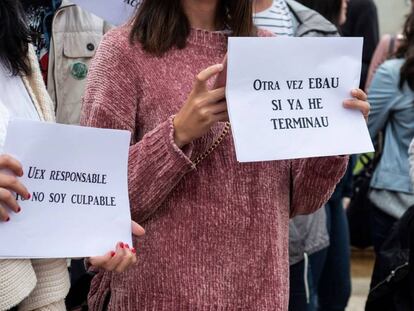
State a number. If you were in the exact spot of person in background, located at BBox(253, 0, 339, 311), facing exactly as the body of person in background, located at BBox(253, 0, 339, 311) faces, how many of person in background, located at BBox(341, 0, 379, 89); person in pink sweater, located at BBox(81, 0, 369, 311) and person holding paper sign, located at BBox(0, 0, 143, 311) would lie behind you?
1

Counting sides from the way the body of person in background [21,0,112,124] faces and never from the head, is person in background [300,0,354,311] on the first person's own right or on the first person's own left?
on the first person's own left

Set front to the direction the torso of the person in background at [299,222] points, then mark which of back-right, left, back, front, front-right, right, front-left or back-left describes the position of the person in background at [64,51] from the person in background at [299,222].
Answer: right

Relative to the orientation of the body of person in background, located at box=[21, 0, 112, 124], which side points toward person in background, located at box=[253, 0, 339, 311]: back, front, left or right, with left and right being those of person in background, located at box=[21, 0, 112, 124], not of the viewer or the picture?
left

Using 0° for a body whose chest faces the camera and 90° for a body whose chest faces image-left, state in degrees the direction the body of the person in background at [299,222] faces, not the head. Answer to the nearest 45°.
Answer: approximately 0°

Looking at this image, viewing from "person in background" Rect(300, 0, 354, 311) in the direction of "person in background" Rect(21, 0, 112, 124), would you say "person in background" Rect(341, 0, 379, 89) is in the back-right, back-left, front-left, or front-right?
back-right

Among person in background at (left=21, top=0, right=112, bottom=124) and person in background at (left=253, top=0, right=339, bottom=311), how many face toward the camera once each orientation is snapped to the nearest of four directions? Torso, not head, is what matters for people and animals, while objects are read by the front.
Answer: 2

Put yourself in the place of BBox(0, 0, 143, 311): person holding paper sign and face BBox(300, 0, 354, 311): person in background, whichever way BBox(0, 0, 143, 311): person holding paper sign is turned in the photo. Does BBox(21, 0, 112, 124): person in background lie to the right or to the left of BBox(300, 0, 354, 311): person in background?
left

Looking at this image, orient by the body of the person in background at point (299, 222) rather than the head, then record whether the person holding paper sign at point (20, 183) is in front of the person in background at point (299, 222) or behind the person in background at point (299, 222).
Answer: in front

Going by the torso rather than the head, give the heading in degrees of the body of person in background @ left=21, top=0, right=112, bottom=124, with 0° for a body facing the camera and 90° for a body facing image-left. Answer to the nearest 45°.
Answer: approximately 0°
